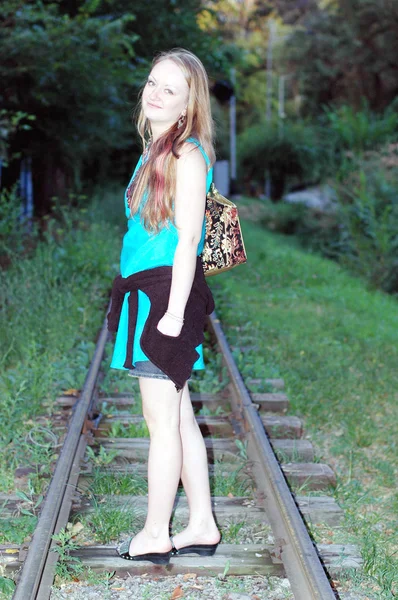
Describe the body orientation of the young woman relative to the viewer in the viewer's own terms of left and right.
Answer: facing to the left of the viewer

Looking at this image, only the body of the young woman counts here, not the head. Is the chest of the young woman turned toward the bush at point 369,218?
no
